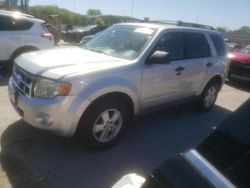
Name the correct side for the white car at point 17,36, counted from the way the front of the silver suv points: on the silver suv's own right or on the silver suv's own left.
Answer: on the silver suv's own right

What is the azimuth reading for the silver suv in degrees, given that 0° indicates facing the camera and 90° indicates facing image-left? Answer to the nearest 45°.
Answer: approximately 45°

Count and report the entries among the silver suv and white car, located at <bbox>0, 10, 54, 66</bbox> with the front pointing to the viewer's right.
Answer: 0

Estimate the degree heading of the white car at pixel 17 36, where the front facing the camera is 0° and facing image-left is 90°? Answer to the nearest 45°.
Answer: approximately 90°

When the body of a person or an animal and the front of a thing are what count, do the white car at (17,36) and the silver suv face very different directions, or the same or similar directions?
same or similar directions

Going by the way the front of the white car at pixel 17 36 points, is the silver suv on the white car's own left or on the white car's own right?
on the white car's own left
